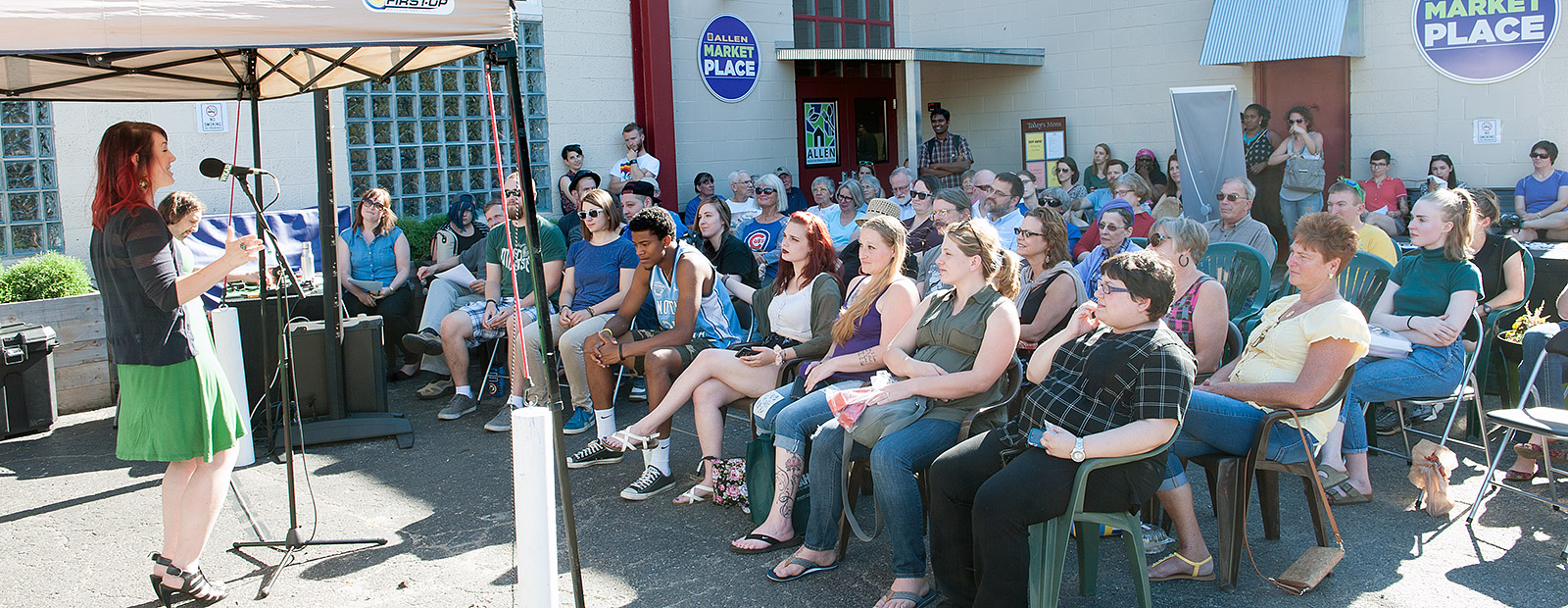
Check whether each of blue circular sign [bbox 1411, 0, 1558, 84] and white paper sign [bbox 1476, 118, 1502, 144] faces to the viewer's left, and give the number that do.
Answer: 0

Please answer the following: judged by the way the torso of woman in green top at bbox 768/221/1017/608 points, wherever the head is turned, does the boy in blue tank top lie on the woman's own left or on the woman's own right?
on the woman's own right

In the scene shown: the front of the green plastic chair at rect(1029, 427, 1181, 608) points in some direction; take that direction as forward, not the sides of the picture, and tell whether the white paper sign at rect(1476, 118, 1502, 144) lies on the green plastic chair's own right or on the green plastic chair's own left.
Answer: on the green plastic chair's own right

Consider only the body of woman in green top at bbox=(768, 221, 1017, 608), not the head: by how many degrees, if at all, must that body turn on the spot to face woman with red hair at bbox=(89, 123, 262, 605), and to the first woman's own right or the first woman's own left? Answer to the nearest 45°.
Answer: approximately 45° to the first woman's own right

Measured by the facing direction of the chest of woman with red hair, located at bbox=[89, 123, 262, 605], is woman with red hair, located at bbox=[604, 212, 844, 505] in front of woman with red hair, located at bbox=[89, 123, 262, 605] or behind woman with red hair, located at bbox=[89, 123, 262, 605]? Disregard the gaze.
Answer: in front

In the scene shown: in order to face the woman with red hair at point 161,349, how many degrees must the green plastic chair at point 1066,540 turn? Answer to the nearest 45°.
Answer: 0° — it already faces them

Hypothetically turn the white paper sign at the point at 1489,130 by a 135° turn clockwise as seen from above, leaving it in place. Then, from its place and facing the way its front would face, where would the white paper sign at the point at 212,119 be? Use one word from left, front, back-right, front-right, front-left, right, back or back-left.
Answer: left

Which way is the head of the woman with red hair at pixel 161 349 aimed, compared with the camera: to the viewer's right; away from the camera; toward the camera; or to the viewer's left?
to the viewer's right

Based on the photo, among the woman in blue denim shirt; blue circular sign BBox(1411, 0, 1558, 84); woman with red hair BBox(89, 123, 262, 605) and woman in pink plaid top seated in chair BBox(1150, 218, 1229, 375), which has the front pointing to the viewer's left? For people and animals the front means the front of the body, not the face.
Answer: the woman in pink plaid top seated in chair

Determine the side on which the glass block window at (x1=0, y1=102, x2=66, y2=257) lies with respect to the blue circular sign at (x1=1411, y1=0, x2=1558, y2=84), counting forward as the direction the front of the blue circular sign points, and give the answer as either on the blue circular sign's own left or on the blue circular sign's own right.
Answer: on the blue circular sign's own right

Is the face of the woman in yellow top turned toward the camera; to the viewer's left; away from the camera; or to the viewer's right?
to the viewer's left

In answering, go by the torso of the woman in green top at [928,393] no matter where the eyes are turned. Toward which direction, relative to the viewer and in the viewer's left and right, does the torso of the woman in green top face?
facing the viewer and to the left of the viewer

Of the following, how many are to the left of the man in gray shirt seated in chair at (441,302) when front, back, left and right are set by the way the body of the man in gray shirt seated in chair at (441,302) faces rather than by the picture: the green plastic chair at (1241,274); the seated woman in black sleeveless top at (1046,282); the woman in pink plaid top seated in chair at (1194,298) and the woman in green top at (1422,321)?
4

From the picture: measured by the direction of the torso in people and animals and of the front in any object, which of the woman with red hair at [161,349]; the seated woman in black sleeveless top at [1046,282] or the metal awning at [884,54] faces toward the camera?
the metal awning

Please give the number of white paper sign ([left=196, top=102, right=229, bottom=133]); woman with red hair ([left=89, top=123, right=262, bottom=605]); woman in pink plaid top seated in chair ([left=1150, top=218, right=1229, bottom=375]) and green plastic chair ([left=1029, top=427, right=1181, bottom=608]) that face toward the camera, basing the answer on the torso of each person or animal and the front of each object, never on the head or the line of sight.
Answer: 1

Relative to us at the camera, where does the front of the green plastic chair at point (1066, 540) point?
facing to the left of the viewer

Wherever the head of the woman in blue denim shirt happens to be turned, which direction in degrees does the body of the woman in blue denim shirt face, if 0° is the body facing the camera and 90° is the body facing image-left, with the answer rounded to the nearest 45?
approximately 0°

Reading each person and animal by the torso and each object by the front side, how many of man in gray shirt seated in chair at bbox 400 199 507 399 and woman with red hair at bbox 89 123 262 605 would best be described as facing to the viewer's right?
1

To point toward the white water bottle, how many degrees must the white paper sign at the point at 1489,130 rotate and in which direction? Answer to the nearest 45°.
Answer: approximately 45° to its right

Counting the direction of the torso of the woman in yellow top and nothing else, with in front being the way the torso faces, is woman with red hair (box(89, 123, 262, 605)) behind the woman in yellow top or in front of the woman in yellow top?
in front

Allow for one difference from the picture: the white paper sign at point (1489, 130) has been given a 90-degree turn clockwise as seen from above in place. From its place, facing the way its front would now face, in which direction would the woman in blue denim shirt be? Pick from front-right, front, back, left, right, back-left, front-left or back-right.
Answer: front-left
